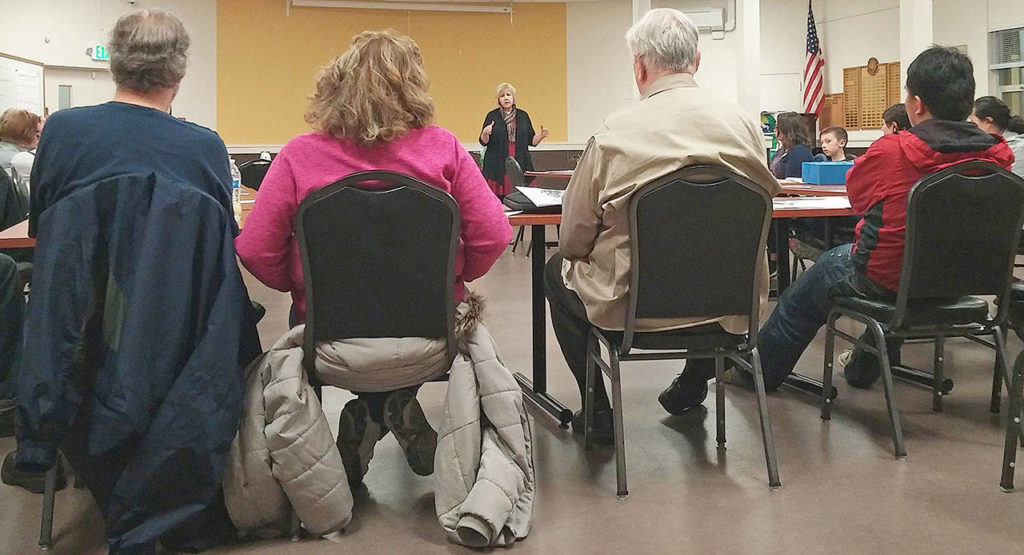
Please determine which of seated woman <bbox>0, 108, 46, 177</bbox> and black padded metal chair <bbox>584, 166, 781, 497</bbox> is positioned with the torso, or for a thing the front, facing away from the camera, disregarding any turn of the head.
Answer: the black padded metal chair

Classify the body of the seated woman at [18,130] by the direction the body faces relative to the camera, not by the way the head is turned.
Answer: to the viewer's right

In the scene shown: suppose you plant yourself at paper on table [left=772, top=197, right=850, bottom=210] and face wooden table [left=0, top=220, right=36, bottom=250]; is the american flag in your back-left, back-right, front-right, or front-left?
back-right

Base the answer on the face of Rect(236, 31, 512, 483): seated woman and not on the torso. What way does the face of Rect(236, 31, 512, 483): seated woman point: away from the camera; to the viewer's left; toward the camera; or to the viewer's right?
away from the camera

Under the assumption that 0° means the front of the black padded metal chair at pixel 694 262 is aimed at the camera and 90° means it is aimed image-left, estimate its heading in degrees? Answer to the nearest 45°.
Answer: approximately 180°

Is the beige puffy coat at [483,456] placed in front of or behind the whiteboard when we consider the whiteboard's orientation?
in front

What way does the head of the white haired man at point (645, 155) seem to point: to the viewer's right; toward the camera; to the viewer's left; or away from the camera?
away from the camera

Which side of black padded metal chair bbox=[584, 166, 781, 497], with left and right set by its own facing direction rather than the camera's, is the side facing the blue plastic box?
front

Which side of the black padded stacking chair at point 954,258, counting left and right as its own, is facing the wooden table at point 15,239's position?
left

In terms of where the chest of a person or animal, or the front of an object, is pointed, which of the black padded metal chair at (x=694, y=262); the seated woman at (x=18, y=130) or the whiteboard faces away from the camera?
the black padded metal chair

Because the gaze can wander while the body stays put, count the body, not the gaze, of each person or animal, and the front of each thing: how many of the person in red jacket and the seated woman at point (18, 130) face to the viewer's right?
1

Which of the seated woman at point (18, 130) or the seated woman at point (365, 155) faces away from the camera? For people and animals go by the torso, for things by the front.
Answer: the seated woman at point (365, 155)

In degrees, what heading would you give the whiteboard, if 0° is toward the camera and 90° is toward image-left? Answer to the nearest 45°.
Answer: approximately 315°

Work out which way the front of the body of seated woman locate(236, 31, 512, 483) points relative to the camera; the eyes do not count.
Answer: away from the camera

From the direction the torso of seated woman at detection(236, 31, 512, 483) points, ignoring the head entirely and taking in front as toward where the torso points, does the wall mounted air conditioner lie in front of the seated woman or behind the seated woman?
in front
